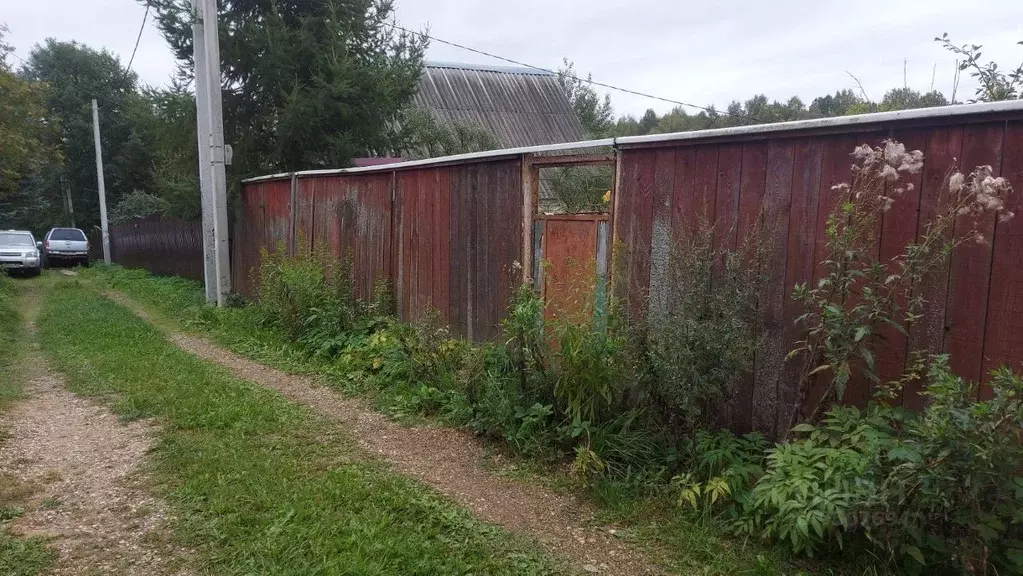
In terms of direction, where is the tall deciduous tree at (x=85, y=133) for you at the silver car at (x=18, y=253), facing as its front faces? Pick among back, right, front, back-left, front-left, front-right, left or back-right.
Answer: back

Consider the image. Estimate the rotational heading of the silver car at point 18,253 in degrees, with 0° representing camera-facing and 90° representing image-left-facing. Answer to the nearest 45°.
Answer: approximately 0°

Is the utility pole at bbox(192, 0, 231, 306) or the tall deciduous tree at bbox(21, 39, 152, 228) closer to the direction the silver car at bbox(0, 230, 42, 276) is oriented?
the utility pole

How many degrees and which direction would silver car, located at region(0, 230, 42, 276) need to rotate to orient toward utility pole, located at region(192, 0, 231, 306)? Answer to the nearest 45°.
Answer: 0° — it already faces it
